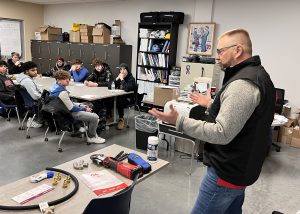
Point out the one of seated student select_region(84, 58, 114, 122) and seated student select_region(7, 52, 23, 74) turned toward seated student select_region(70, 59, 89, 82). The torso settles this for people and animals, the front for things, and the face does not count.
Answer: seated student select_region(7, 52, 23, 74)

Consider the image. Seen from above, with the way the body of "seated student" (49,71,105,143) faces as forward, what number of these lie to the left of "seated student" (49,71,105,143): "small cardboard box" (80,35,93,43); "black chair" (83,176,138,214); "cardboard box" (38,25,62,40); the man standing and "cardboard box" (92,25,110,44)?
3

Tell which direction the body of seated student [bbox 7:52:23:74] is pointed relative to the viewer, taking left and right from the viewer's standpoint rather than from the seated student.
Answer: facing the viewer and to the right of the viewer

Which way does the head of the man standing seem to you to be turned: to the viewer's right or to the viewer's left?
to the viewer's left

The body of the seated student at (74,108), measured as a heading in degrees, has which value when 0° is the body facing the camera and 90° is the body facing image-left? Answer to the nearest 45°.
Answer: approximately 270°

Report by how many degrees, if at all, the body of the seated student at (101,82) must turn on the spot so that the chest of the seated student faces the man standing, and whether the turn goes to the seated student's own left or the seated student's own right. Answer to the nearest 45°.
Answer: approximately 45° to the seated student's own left

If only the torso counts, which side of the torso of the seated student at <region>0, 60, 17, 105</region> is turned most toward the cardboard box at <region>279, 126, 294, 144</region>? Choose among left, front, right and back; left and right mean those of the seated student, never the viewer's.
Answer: front

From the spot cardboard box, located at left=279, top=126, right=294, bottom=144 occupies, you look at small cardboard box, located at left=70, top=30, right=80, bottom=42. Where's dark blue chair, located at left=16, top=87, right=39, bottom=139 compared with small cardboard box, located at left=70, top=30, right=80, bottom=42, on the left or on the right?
left

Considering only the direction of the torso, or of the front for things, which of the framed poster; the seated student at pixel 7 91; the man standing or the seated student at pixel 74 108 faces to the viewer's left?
the man standing

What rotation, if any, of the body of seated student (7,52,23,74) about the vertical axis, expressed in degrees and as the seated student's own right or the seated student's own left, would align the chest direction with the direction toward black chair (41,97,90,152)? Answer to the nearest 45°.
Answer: approximately 45° to the seated student's own right
